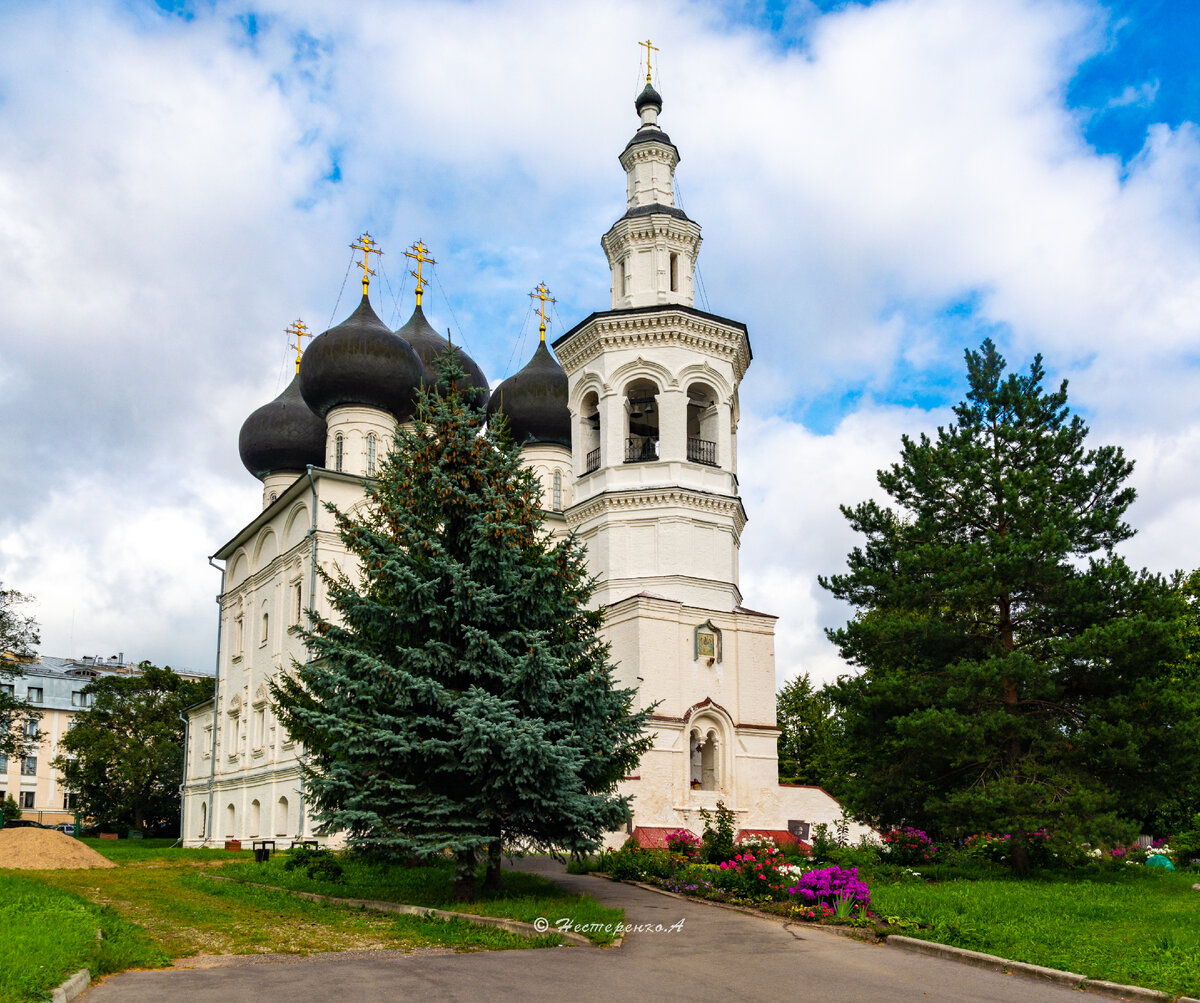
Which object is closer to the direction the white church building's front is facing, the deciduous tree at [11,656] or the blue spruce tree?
the blue spruce tree

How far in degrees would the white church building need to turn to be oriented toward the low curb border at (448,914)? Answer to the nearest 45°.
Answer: approximately 45° to its right

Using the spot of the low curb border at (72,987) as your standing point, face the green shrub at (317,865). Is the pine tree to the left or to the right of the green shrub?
right

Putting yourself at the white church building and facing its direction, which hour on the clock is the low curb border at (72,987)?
The low curb border is roughly at 2 o'clock from the white church building.

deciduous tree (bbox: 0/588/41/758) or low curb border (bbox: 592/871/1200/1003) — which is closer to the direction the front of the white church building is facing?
the low curb border

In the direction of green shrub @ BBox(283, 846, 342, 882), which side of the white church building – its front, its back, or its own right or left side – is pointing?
right

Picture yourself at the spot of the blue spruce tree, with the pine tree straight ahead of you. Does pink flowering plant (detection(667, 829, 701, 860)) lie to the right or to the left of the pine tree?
left

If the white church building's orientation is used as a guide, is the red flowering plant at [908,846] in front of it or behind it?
in front

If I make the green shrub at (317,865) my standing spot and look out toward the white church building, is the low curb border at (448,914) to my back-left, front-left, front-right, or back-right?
back-right

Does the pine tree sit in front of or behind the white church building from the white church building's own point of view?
in front

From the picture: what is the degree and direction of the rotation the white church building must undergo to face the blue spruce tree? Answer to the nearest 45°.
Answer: approximately 45° to its right
